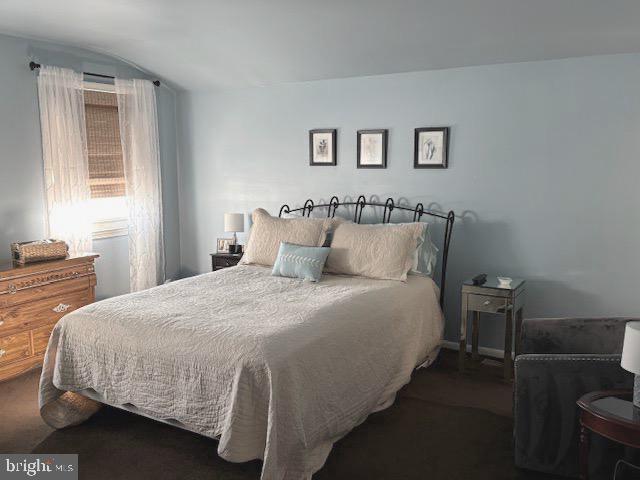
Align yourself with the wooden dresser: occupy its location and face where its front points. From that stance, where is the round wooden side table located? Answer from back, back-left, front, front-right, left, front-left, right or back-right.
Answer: front

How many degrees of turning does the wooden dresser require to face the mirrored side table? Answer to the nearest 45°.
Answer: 0° — it already faces it

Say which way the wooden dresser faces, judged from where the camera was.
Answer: facing the viewer and to the right of the viewer

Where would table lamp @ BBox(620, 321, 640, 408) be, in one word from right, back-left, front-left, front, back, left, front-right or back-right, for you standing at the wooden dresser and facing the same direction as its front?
front

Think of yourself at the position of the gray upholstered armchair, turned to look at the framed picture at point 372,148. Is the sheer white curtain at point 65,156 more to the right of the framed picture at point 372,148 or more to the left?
left

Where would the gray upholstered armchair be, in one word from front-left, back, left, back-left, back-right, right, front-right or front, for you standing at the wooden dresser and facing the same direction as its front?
front

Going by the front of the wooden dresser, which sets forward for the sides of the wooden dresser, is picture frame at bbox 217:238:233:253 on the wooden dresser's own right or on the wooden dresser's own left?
on the wooden dresser's own left

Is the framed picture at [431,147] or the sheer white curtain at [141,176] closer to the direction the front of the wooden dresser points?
the framed picture

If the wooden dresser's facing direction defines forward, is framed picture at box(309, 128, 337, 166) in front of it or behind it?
in front

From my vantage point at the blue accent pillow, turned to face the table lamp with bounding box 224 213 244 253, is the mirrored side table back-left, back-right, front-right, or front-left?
back-right

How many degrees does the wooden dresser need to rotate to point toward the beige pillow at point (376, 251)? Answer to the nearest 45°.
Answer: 0° — it already faces it
